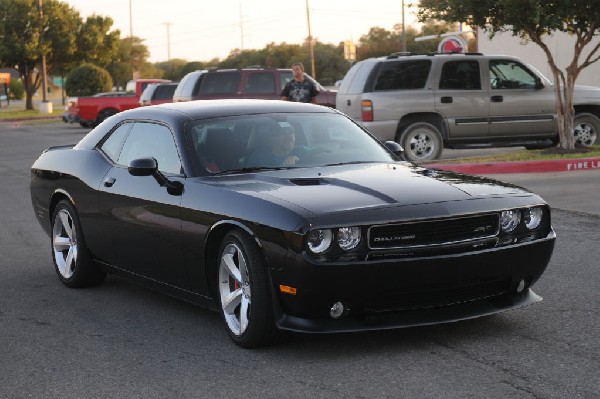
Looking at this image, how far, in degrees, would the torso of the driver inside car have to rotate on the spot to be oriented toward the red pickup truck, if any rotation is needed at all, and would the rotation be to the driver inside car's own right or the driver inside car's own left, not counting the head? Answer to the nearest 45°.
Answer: approximately 135° to the driver inside car's own left

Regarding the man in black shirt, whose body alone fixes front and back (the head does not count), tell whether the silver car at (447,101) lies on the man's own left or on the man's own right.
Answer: on the man's own left

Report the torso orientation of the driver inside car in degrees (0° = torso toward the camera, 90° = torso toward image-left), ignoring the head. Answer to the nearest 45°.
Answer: approximately 315°

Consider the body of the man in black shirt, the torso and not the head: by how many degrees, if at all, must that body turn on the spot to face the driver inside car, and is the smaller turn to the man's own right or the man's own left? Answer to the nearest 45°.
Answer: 0° — they already face them

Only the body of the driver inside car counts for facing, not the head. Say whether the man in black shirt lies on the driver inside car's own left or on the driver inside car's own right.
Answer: on the driver inside car's own left

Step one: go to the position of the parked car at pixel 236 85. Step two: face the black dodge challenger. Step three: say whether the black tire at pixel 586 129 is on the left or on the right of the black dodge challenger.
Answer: left

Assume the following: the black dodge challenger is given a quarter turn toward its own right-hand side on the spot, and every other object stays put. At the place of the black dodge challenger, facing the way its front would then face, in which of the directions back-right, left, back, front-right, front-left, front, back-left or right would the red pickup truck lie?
back-right

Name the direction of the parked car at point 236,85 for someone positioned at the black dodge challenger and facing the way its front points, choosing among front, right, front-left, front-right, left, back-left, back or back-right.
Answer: back-left

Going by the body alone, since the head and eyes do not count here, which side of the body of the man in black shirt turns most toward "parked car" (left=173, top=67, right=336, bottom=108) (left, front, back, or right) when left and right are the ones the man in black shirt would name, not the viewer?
back

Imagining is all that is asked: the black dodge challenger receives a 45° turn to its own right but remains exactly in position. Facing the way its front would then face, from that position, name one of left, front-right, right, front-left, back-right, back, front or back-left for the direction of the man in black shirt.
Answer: back

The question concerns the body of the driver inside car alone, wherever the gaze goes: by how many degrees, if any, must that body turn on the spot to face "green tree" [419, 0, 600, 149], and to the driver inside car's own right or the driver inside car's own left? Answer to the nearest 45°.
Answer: approximately 135° to the driver inside car's own left

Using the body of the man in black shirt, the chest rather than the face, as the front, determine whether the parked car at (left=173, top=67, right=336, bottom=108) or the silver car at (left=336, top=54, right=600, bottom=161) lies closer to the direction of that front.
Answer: the silver car
